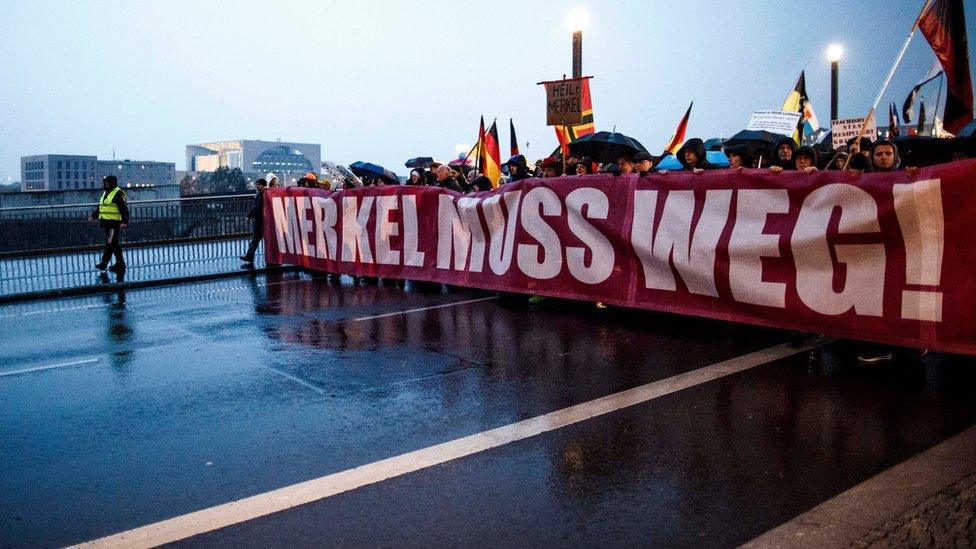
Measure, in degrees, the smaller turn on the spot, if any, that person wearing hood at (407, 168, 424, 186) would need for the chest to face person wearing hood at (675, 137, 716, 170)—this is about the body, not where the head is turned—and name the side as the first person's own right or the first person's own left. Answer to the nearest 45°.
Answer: approximately 90° to the first person's own left

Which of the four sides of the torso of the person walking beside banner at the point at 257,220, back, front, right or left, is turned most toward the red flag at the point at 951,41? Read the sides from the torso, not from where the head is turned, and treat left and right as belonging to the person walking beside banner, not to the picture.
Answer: left

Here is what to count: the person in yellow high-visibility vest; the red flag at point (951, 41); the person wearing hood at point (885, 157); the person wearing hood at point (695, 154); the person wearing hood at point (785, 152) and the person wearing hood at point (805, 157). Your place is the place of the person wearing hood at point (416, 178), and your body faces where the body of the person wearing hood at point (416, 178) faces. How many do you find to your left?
5

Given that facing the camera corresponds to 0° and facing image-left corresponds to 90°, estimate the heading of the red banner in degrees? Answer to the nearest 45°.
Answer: approximately 45°

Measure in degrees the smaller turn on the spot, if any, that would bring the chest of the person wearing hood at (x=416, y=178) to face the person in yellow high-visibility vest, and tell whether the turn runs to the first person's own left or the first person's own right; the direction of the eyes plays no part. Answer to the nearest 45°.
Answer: approximately 45° to the first person's own right

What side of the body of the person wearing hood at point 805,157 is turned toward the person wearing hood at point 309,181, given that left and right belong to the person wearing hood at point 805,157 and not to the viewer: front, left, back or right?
right

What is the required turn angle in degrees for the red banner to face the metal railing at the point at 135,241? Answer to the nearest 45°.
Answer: approximately 90° to its right
